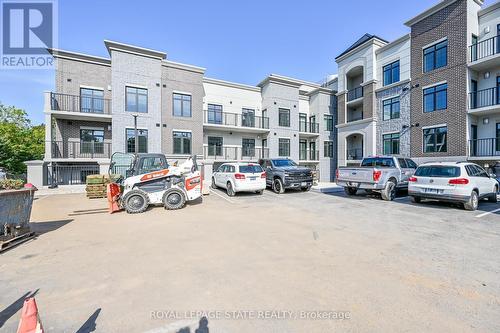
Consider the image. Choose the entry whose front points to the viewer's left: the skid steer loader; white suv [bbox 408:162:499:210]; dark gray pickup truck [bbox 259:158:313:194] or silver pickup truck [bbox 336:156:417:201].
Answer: the skid steer loader

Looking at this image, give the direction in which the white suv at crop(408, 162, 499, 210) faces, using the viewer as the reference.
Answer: facing away from the viewer and to the right of the viewer

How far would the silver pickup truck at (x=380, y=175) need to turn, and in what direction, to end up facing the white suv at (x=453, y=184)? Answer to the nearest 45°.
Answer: approximately 90° to its right

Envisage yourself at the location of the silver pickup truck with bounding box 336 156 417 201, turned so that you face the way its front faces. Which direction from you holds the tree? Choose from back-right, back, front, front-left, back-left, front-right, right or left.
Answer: back-left

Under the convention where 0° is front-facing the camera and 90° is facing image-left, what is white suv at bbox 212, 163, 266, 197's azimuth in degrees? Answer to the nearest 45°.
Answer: approximately 135°

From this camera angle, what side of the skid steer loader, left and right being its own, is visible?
left

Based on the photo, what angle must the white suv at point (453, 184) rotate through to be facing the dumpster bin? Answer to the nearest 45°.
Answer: approximately 180°

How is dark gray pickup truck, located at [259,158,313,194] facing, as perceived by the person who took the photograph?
facing the viewer and to the right of the viewer

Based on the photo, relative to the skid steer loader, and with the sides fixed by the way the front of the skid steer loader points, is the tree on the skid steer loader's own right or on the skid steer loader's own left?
on the skid steer loader's own right

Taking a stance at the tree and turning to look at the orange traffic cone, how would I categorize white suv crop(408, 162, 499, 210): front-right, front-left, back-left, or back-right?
front-left

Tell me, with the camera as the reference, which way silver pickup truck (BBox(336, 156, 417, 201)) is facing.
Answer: facing away from the viewer and to the right of the viewer

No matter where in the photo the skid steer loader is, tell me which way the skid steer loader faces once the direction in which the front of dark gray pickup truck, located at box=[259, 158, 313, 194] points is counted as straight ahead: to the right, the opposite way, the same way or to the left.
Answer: to the right

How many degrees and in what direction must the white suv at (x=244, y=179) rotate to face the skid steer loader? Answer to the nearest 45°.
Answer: approximately 90° to its left

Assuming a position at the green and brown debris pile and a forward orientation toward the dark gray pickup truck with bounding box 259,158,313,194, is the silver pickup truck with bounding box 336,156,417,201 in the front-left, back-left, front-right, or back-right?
front-right

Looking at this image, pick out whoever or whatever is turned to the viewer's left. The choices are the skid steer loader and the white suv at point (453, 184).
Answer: the skid steer loader
